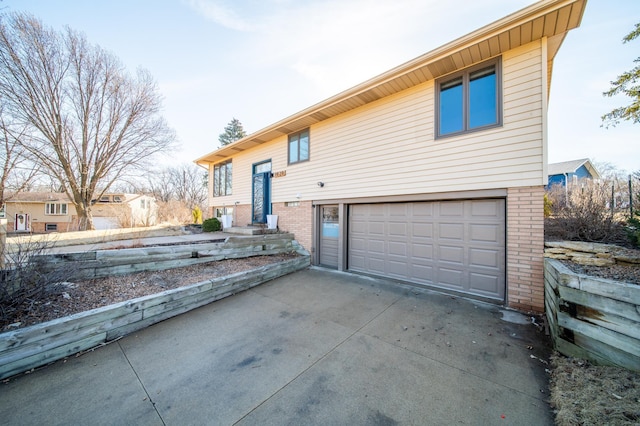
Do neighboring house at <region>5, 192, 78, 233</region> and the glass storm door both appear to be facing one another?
no

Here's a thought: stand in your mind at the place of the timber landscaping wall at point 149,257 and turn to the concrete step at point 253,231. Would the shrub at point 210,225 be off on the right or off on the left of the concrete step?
left

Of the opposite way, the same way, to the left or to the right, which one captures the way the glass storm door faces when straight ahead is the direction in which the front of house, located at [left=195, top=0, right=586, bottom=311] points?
the same way

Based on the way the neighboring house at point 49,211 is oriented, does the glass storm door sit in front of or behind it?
in front

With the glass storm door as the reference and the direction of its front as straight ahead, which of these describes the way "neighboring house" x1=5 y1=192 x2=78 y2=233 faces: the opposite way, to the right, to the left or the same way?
to the left

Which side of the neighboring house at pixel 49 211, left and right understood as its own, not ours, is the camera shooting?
front

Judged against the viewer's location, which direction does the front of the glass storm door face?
facing the viewer and to the left of the viewer

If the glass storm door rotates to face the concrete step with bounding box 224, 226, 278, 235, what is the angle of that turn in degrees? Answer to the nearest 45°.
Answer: approximately 45° to its right

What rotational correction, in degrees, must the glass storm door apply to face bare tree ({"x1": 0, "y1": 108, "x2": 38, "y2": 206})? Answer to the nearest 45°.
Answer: approximately 45° to its right

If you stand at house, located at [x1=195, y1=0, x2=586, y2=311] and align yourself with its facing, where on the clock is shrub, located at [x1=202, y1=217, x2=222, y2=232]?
The shrub is roughly at 2 o'clock from the house.

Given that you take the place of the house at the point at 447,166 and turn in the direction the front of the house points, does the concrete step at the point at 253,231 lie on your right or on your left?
on your right

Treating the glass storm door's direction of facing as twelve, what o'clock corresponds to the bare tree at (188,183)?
The bare tree is roughly at 3 o'clock from the glass storm door.

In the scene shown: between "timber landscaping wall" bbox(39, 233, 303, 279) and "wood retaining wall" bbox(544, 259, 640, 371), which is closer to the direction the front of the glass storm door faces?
the timber landscaping wall

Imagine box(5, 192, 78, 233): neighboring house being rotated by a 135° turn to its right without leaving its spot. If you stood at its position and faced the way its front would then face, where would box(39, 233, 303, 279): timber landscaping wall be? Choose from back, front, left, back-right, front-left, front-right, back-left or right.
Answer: back-left

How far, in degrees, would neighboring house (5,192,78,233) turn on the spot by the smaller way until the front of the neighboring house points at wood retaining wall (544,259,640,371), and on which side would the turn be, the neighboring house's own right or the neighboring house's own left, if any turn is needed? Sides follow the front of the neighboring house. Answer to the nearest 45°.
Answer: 0° — it already faces it

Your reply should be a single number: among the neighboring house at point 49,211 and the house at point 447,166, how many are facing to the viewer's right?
0

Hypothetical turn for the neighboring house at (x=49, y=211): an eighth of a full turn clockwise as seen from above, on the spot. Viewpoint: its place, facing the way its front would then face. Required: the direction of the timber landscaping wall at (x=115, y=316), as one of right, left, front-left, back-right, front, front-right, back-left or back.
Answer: front-left

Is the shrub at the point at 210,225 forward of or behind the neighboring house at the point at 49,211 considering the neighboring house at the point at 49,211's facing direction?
forward

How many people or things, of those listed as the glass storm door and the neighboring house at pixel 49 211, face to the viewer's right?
0

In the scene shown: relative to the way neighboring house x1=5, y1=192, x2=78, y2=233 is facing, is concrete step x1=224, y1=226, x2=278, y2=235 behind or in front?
in front
